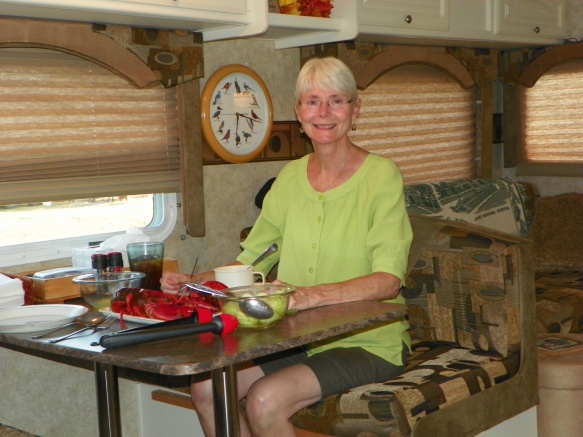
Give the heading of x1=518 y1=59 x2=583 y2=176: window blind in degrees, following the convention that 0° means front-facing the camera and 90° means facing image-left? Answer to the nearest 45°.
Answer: approximately 0°

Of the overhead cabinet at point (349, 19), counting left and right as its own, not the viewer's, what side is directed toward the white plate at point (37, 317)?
right

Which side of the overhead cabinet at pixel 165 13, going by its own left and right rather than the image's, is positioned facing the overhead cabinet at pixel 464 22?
left

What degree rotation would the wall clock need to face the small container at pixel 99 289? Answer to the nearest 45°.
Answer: approximately 45° to its right

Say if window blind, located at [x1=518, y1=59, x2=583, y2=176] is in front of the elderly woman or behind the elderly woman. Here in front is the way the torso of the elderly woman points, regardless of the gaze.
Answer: behind

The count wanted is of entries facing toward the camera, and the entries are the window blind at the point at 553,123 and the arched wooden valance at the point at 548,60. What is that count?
2

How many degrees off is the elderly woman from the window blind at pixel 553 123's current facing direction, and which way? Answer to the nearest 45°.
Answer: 0° — it already faces them

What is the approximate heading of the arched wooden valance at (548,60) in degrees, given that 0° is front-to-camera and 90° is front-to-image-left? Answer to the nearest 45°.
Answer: approximately 0°
